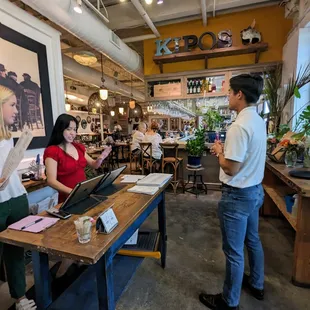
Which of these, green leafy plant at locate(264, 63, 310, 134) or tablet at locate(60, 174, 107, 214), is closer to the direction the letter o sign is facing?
the tablet

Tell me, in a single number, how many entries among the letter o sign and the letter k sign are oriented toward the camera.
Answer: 2

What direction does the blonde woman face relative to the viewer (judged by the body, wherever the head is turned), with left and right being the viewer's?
facing to the right of the viewer

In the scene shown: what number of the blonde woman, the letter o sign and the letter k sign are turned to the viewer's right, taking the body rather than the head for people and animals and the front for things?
1

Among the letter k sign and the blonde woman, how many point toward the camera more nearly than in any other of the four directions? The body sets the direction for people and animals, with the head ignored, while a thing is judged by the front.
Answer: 1

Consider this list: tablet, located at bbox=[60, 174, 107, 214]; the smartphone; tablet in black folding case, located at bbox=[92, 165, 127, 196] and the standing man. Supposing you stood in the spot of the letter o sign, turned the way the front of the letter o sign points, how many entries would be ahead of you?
4

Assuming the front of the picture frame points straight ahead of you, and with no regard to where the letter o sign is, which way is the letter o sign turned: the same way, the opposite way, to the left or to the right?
to the right

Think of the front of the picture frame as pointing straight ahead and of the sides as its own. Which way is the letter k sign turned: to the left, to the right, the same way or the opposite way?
to the right

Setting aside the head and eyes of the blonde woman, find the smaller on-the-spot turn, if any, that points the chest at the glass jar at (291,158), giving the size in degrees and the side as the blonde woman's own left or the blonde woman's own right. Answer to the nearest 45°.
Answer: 0° — they already face it

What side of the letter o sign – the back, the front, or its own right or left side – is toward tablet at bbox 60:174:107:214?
front

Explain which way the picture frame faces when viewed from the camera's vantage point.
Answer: facing the viewer and to the right of the viewer

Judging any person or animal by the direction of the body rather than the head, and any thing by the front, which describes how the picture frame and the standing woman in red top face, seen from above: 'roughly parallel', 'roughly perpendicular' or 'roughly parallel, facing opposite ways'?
roughly parallel

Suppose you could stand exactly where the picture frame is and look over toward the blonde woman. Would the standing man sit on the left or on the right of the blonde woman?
left

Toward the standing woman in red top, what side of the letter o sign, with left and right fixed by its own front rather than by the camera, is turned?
front

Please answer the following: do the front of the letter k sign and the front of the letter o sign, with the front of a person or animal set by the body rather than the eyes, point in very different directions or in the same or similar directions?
same or similar directions

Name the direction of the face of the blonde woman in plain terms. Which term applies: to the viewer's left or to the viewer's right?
to the viewer's right

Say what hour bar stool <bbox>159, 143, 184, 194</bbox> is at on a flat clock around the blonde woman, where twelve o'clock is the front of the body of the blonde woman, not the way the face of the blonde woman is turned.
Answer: The bar stool is roughly at 11 o'clock from the blonde woman.
